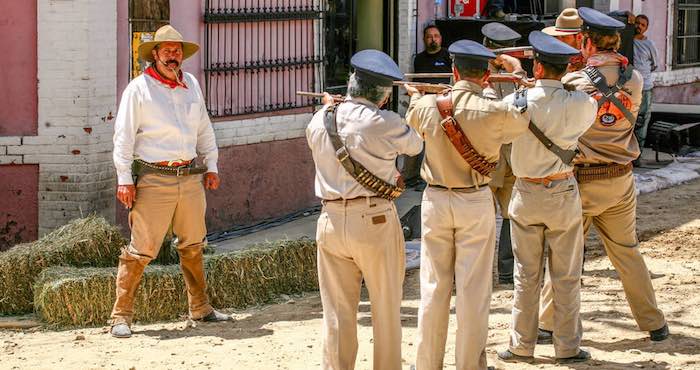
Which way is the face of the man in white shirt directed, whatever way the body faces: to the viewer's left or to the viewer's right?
to the viewer's right

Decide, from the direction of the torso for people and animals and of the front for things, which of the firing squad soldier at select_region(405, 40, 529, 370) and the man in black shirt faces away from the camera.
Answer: the firing squad soldier

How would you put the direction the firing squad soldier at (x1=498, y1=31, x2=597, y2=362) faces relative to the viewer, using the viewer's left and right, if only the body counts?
facing away from the viewer

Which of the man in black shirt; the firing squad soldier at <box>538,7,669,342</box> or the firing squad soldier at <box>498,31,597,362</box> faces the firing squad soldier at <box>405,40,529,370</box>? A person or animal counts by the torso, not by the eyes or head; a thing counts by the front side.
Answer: the man in black shirt

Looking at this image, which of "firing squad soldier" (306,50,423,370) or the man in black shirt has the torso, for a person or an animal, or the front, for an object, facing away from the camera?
the firing squad soldier

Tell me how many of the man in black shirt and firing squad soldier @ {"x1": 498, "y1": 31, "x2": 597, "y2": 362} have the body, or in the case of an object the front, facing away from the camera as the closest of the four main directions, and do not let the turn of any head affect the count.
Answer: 1

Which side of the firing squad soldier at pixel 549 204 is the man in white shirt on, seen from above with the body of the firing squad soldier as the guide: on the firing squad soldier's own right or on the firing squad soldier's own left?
on the firing squad soldier's own left

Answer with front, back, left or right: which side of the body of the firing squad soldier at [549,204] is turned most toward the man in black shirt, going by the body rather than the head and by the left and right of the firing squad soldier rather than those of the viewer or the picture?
front

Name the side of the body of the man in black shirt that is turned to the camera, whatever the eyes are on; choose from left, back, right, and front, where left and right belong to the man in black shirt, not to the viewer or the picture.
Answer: front

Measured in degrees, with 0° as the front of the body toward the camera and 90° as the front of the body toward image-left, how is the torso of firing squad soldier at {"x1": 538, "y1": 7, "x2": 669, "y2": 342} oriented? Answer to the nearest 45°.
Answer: approximately 135°

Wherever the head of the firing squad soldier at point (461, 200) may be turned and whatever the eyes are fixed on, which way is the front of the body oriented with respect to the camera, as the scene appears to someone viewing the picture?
away from the camera

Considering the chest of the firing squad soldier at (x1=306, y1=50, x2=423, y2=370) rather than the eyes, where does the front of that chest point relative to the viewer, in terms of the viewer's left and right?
facing away from the viewer

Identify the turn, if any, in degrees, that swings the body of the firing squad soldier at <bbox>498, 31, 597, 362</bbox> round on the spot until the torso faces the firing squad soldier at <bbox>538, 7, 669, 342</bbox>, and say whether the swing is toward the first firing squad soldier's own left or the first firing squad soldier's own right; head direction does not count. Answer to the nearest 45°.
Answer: approximately 45° to the first firing squad soldier's own right
